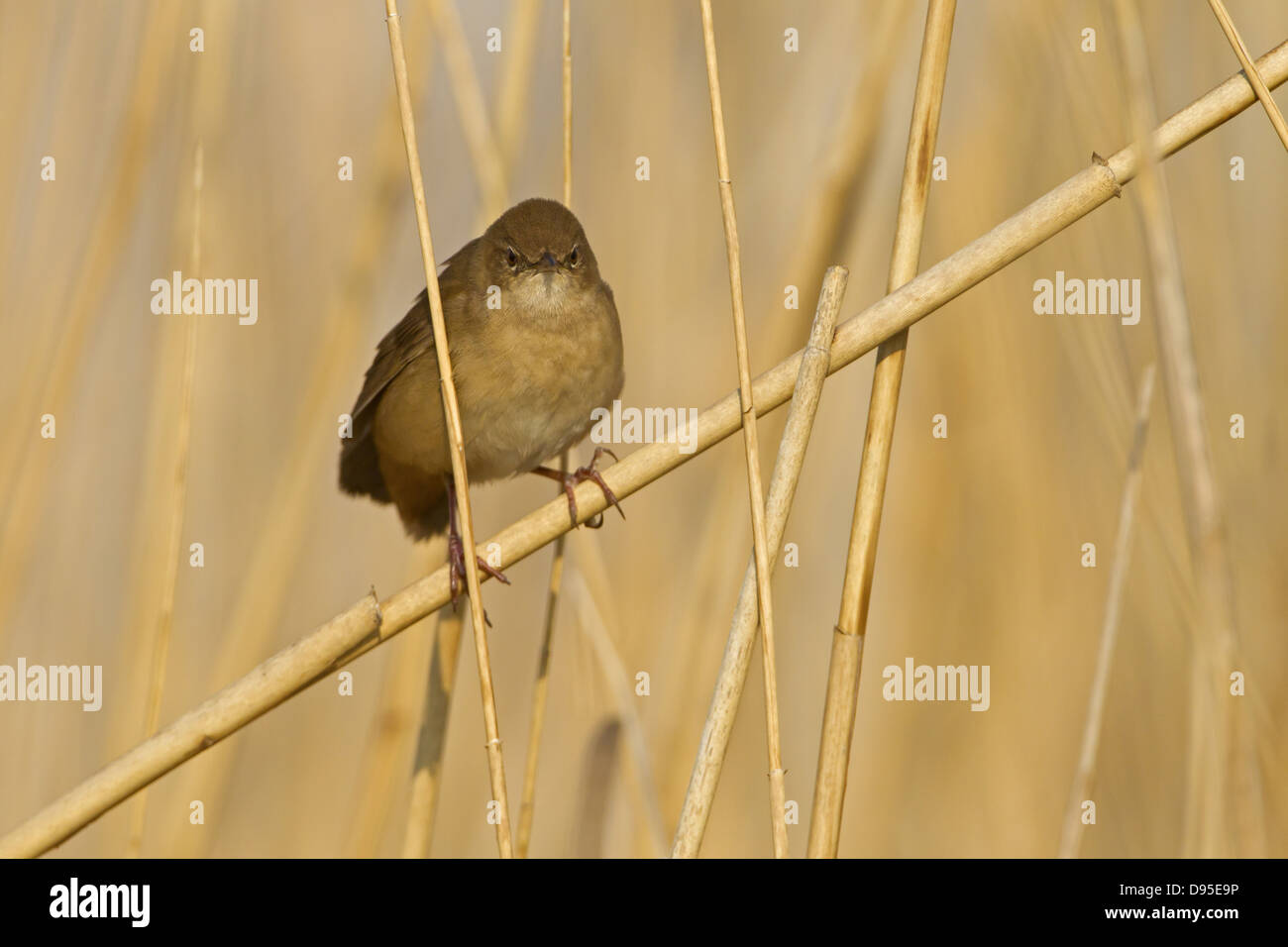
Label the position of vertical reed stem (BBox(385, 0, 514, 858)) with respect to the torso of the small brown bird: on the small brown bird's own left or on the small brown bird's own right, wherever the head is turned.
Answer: on the small brown bird's own right

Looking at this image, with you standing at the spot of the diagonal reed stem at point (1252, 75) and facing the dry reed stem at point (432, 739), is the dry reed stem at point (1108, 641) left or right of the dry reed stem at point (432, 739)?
right

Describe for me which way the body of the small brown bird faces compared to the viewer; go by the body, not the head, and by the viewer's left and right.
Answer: facing the viewer and to the right of the viewer
